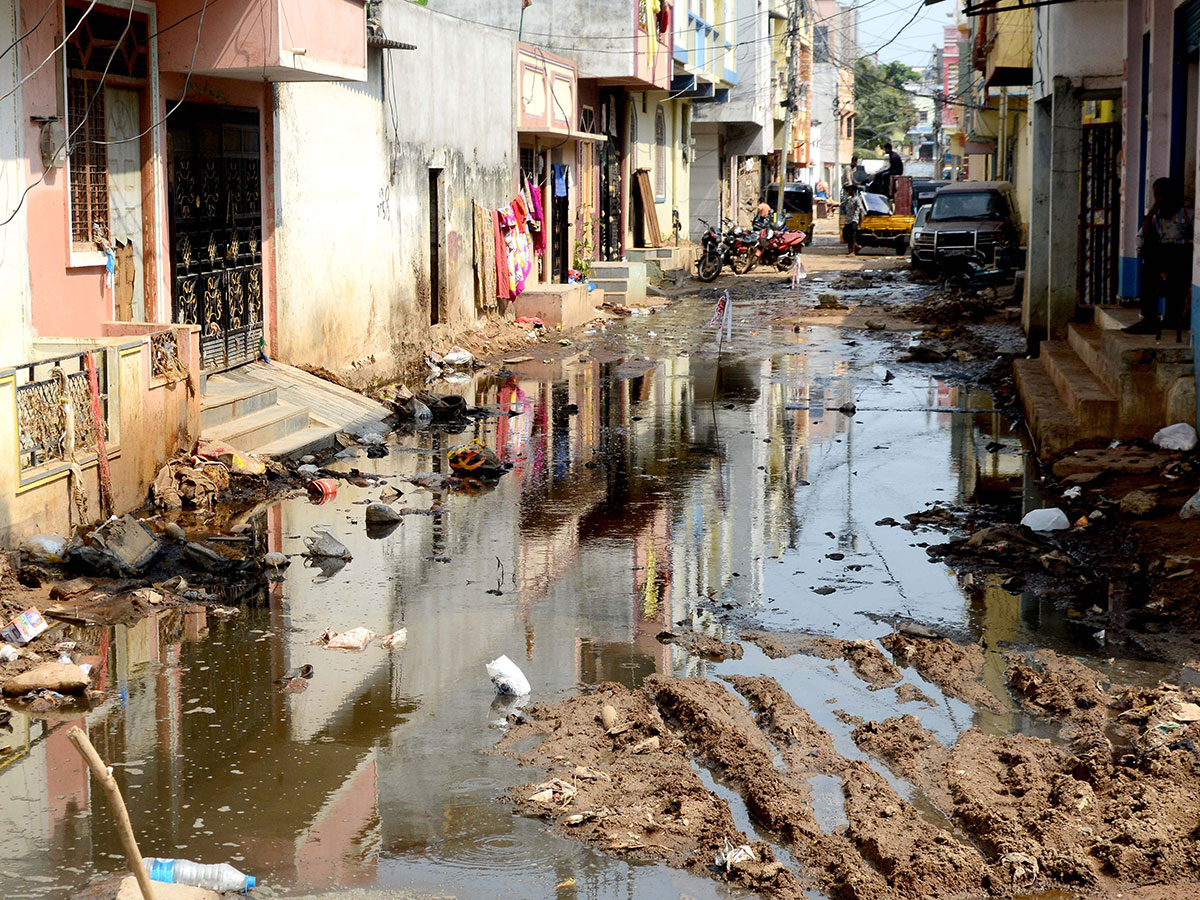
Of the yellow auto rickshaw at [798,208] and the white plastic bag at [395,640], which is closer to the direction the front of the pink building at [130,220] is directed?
the white plastic bag

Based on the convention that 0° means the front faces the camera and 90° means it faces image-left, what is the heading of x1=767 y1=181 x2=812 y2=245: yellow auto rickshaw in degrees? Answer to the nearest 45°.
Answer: approximately 0°

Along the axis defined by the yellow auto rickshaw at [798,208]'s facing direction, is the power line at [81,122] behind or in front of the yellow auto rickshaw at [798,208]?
in front

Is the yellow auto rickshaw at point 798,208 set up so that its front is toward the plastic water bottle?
yes

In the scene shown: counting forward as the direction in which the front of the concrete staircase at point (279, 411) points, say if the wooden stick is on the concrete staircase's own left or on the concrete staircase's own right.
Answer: on the concrete staircase's own right

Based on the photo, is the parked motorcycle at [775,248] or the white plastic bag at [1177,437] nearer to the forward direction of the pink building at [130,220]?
the white plastic bag

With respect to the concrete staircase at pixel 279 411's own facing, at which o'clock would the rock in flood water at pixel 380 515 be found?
The rock in flood water is roughly at 1 o'clock from the concrete staircase.

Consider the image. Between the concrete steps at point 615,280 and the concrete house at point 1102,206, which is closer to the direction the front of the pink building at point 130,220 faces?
the concrete house

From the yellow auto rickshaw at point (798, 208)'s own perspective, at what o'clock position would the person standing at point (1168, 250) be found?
The person standing is roughly at 12 o'clock from the yellow auto rickshaw.

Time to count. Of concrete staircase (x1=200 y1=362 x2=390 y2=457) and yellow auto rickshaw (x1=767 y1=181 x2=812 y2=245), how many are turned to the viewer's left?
0

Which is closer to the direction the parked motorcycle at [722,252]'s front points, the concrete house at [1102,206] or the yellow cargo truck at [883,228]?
the concrete house

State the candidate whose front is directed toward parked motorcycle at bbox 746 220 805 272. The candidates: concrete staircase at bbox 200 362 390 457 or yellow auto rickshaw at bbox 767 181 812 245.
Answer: the yellow auto rickshaw

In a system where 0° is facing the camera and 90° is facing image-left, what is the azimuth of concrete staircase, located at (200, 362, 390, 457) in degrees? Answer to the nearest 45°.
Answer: approximately 315°
